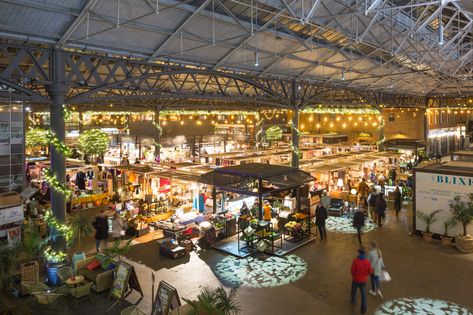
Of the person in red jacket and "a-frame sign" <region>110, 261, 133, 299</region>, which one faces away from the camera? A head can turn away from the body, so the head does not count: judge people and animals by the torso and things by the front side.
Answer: the person in red jacket

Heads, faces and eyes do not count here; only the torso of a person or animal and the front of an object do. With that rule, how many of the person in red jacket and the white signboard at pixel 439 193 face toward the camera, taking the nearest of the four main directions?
1

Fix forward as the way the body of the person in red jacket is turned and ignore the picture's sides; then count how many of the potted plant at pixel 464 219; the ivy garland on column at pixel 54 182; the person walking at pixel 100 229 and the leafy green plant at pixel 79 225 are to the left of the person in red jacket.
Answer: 3

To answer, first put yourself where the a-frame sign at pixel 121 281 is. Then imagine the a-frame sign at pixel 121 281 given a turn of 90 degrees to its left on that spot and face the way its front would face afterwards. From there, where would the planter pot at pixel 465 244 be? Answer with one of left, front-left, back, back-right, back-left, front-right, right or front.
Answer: front-left

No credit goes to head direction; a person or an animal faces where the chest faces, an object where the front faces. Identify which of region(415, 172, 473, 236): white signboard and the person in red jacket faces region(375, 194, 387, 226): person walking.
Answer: the person in red jacket

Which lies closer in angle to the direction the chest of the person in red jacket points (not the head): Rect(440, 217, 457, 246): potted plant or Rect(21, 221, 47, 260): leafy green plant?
the potted plant

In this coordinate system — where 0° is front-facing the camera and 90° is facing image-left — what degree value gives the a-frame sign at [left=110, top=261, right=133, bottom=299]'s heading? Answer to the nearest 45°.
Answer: approximately 45°

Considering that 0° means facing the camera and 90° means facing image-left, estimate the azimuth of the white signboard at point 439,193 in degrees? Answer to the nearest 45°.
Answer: approximately 0°

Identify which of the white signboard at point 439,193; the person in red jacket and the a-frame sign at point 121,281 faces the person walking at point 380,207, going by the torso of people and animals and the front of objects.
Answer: the person in red jacket

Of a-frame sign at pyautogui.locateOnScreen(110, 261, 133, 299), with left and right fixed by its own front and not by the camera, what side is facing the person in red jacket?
left

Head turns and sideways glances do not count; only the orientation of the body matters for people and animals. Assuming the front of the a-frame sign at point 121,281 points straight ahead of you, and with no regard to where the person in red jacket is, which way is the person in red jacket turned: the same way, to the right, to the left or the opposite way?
the opposite way

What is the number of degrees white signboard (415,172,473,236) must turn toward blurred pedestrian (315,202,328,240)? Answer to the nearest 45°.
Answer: approximately 45° to its right

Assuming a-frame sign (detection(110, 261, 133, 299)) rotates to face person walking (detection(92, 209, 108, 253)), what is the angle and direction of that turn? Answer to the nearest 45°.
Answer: approximately 135° to its right

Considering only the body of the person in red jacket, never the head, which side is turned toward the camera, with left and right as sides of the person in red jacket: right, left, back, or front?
back
